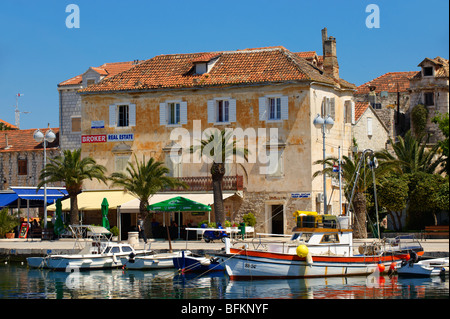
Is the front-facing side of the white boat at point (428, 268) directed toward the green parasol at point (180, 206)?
no

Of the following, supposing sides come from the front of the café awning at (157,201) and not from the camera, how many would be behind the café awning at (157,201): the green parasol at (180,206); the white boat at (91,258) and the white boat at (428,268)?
0

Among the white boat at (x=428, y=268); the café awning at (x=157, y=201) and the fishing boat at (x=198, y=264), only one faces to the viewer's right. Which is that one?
the white boat

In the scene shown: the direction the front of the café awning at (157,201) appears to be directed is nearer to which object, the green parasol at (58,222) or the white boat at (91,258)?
the white boat

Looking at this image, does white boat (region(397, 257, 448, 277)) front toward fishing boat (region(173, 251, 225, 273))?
no

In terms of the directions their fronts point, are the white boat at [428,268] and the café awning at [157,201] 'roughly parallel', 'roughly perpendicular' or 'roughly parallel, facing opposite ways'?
roughly perpendicular

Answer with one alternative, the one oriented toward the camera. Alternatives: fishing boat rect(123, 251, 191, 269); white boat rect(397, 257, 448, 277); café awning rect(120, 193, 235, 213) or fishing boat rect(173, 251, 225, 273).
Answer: the café awning

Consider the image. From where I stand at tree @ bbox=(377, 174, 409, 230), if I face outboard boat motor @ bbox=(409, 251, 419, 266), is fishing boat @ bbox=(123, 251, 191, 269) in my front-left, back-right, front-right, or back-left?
front-right

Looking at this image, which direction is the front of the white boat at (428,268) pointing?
to the viewer's right

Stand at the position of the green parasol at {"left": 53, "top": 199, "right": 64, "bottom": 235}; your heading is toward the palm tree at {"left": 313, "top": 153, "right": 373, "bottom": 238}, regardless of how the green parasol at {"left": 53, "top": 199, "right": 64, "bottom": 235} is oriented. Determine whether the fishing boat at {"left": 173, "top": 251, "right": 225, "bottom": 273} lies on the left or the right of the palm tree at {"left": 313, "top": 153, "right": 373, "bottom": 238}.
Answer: right

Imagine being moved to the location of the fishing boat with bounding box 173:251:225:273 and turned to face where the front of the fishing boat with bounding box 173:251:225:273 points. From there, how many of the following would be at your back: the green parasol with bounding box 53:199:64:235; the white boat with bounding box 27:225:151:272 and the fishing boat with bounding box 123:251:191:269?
0

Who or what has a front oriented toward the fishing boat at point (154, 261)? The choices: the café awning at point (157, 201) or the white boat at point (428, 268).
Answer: the café awning

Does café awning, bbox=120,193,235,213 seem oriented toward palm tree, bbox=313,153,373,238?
no

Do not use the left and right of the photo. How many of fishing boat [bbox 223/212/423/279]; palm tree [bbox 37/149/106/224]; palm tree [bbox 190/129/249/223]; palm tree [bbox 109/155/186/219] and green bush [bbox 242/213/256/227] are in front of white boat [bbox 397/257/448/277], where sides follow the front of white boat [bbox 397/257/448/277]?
0

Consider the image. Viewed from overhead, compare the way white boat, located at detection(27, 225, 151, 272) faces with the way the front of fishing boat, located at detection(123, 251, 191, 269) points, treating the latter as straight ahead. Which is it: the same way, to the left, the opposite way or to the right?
the same way

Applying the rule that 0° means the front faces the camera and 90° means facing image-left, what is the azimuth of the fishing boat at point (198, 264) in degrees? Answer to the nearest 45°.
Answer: approximately 90°

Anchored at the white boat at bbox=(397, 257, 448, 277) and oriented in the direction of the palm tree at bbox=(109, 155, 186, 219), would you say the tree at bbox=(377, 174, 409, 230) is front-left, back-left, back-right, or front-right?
front-right

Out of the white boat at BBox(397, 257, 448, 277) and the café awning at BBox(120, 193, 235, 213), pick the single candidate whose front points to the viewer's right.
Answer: the white boat
